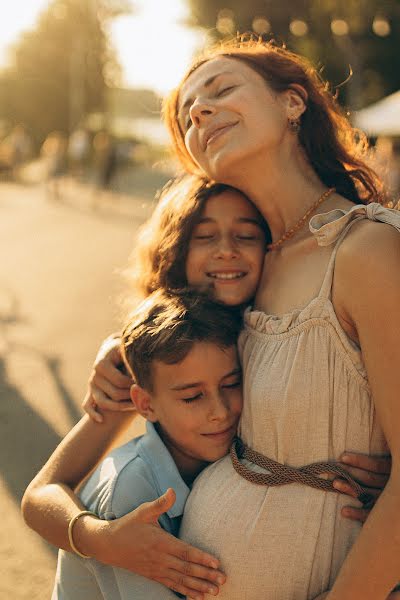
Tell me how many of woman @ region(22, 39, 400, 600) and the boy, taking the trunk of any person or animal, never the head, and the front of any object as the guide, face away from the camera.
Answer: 0

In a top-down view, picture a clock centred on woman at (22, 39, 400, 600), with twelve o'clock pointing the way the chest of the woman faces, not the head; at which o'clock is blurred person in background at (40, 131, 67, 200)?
The blurred person in background is roughly at 4 o'clock from the woman.

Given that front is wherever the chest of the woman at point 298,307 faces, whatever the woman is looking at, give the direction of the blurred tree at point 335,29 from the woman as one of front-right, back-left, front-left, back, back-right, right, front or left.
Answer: back-right

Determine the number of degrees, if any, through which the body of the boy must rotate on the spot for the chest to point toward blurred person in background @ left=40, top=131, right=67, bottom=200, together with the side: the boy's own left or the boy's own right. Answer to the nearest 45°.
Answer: approximately 135° to the boy's own left

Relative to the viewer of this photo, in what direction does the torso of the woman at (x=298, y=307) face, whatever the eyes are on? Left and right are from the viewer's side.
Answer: facing the viewer and to the left of the viewer

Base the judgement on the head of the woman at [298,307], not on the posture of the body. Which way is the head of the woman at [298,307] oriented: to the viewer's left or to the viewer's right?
to the viewer's left

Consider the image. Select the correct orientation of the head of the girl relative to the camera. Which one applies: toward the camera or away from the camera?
toward the camera

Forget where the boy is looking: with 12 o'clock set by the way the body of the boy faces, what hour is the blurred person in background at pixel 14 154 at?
The blurred person in background is roughly at 7 o'clock from the boy.

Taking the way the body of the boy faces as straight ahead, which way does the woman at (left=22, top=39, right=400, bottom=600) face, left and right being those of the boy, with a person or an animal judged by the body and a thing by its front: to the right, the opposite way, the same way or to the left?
to the right

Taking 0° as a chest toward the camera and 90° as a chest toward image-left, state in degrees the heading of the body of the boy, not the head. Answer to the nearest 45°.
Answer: approximately 315°

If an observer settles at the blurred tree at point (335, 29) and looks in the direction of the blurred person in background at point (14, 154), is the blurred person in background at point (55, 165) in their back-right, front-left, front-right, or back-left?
front-left
